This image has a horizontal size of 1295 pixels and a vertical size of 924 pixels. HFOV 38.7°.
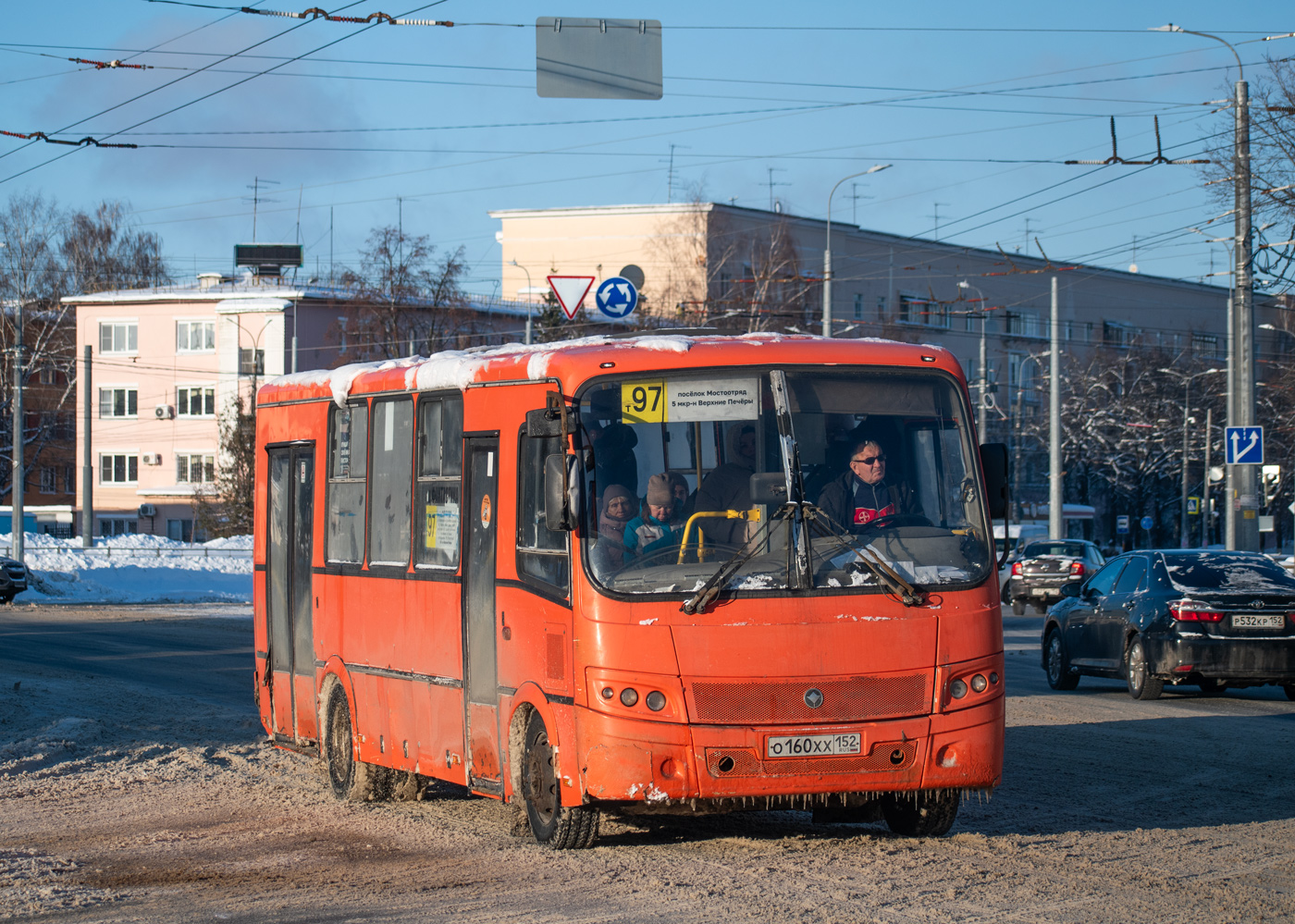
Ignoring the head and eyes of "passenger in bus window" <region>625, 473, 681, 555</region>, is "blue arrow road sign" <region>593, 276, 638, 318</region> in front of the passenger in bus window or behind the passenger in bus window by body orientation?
behind

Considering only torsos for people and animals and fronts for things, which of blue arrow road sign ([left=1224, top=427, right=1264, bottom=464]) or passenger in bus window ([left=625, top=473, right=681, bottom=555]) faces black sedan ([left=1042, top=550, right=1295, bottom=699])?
the blue arrow road sign

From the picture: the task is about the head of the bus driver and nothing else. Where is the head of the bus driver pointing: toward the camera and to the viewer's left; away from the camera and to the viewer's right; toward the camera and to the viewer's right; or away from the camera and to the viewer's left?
toward the camera and to the viewer's right

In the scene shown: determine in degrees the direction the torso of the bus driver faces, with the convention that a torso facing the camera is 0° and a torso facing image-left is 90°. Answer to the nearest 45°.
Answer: approximately 315°

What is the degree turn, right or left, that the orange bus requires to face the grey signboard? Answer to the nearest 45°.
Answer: approximately 135° to its left

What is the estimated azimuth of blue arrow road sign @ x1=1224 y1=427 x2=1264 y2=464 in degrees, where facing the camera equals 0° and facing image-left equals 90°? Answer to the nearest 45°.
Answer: approximately 0°

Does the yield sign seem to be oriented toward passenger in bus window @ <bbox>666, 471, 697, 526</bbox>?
yes

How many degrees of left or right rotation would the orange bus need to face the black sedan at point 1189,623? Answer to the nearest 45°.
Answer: approximately 90° to its left

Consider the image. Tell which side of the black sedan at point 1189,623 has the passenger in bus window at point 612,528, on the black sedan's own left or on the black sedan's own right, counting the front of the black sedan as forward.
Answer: on the black sedan's own left

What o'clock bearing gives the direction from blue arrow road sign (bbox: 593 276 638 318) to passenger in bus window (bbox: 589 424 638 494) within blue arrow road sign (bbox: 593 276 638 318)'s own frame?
The passenger in bus window is roughly at 12 o'clock from the blue arrow road sign.

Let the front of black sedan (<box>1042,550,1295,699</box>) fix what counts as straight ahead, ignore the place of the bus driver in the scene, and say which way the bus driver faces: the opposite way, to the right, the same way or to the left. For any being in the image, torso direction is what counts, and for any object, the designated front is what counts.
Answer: the opposite way

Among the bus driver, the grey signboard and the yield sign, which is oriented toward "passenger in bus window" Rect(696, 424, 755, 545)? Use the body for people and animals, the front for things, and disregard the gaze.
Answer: the yield sign
